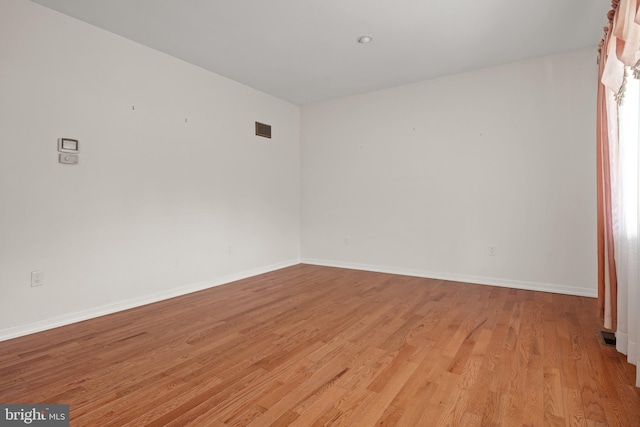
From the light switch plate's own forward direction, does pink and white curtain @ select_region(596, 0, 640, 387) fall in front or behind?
in front
